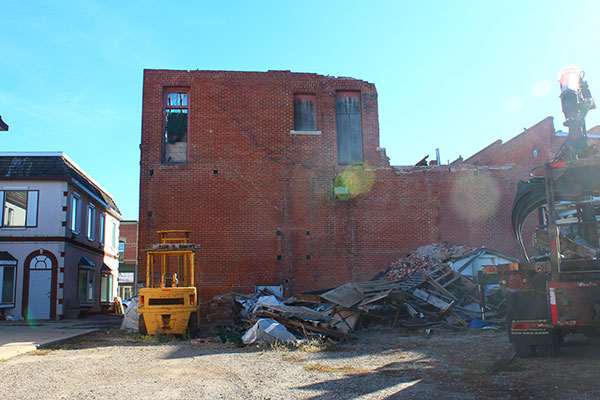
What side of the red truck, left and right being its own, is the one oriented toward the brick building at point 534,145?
front

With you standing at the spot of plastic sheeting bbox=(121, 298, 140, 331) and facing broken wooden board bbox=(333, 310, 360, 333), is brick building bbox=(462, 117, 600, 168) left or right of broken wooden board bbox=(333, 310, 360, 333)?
left

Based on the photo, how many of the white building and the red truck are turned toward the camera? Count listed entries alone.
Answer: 1

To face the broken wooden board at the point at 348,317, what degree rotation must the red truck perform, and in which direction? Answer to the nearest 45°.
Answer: approximately 45° to its left

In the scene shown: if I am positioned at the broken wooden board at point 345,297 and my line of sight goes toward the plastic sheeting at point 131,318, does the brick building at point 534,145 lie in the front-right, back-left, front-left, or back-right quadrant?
back-right

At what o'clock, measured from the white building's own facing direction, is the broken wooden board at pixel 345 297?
The broken wooden board is roughly at 11 o'clock from the white building.

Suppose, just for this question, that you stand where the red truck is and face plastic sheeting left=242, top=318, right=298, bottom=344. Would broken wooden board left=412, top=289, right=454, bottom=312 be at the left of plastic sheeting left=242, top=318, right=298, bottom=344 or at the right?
right

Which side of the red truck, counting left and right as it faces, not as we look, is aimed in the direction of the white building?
left

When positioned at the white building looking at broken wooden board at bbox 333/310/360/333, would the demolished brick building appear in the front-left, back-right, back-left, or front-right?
front-left

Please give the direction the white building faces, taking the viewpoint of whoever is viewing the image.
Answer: facing the viewer

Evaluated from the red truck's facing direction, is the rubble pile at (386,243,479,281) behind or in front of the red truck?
in front

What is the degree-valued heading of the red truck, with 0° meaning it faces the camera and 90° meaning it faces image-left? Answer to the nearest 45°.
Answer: approximately 180°

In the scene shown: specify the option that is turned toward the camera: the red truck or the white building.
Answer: the white building

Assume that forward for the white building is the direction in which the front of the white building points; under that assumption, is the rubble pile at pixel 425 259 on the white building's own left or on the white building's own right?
on the white building's own left
